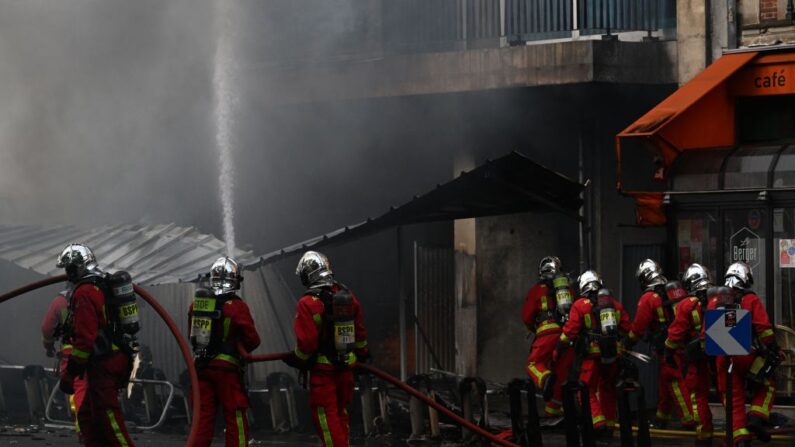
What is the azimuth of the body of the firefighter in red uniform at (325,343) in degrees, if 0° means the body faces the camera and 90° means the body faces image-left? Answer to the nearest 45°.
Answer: approximately 135°

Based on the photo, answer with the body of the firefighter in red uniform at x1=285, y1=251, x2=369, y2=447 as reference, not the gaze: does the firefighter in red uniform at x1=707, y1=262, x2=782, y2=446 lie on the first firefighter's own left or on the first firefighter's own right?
on the first firefighter's own right

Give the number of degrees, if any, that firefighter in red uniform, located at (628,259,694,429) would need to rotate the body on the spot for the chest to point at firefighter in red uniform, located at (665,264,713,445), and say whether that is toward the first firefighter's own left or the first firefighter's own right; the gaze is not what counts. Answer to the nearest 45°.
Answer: approximately 180°

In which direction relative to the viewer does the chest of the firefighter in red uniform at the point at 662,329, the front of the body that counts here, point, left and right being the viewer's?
facing away from the viewer and to the left of the viewer

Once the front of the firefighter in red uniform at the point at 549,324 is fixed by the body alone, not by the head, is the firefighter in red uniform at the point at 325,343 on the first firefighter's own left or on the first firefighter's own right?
on the first firefighter's own left

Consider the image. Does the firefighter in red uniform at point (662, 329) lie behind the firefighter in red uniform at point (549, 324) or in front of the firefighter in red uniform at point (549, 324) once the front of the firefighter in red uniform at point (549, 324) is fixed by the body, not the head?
behind

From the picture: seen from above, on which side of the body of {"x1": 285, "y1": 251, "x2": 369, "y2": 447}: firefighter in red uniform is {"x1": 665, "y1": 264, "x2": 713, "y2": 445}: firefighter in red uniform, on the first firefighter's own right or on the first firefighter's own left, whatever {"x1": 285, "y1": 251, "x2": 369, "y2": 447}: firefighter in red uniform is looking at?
on the first firefighter's own right
